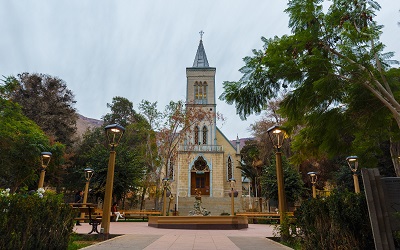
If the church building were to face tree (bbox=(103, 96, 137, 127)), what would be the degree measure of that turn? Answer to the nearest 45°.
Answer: approximately 135° to its right

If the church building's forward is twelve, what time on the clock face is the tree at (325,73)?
The tree is roughly at 12 o'clock from the church building.

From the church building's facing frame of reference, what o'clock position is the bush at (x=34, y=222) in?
The bush is roughly at 12 o'clock from the church building.

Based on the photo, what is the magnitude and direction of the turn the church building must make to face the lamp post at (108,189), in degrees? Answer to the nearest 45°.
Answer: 0° — it already faces it

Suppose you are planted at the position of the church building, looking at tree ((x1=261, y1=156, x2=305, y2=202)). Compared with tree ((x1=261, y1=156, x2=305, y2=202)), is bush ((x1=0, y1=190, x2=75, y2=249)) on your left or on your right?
right

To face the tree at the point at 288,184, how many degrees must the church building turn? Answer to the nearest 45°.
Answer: approximately 45° to its left

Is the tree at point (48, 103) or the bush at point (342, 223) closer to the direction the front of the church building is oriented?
the bush

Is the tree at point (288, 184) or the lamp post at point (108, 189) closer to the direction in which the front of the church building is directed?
the lamp post

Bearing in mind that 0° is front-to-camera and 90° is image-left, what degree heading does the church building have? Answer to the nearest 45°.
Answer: approximately 0°
